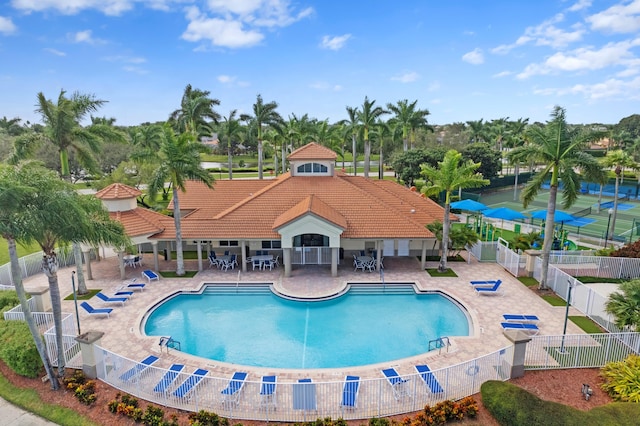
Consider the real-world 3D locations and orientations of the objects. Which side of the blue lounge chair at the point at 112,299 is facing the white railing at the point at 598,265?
front

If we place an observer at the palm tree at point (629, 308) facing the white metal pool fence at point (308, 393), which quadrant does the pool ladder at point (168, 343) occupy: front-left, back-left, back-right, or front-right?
front-right

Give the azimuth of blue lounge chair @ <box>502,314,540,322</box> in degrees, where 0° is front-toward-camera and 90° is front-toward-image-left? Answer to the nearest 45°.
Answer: approximately 90°

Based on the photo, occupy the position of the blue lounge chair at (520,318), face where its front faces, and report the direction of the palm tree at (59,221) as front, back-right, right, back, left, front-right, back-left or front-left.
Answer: front-left

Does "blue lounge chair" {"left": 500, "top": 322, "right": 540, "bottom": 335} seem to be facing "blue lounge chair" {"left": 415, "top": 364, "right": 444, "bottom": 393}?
no

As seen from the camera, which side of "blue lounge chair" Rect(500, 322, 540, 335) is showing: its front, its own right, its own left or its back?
left

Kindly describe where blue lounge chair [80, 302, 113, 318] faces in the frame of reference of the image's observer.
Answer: facing to the right of the viewer

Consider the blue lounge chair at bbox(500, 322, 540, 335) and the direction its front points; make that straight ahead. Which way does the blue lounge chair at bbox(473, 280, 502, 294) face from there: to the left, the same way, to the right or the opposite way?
the same way

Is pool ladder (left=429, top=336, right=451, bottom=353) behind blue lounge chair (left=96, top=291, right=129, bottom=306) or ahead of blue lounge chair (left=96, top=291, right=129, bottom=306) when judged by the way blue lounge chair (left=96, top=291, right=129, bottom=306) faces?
ahead

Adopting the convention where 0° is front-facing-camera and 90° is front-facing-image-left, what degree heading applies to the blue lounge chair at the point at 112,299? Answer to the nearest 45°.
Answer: approximately 270°

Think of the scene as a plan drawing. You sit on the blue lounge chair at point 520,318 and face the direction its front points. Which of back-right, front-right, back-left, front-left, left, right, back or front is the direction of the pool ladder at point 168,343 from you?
front-left

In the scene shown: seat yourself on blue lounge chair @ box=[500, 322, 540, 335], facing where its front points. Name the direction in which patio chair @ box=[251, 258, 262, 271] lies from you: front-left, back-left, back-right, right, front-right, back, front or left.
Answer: front

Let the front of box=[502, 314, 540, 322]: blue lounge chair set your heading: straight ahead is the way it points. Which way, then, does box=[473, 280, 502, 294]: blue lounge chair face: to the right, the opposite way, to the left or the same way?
the same way

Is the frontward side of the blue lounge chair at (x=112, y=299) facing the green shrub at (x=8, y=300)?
no

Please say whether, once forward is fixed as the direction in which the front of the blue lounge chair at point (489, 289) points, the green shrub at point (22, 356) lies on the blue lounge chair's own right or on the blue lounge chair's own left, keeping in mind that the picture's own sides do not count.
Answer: on the blue lounge chair's own left

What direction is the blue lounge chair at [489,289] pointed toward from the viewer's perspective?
to the viewer's left
